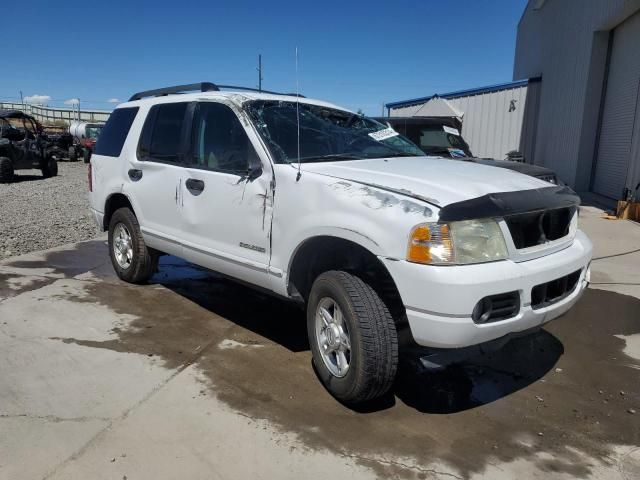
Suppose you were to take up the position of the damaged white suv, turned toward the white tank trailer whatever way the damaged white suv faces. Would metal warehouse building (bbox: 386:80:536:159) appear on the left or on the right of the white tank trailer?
right

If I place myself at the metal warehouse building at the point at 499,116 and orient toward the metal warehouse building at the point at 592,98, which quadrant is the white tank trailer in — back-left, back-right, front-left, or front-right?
back-right

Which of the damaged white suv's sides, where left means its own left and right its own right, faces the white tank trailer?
back

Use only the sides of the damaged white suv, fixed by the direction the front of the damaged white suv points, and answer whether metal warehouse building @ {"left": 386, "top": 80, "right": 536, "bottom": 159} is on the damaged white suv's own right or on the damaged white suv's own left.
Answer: on the damaged white suv's own left

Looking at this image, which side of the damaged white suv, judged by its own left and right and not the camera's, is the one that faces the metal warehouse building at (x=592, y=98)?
left
